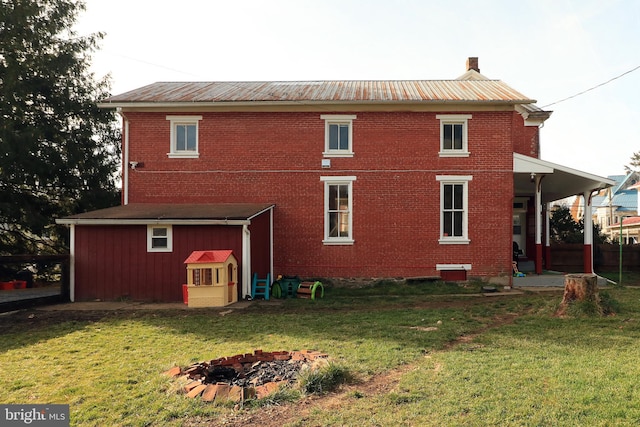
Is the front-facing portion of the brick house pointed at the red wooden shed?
no

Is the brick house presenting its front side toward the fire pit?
no

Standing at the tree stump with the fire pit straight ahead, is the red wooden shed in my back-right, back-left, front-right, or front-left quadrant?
front-right

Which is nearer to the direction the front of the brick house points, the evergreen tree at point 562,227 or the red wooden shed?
the evergreen tree

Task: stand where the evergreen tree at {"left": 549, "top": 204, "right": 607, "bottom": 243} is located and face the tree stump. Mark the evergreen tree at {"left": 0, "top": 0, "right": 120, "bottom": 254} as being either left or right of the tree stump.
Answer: right

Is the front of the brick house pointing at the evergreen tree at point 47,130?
no
